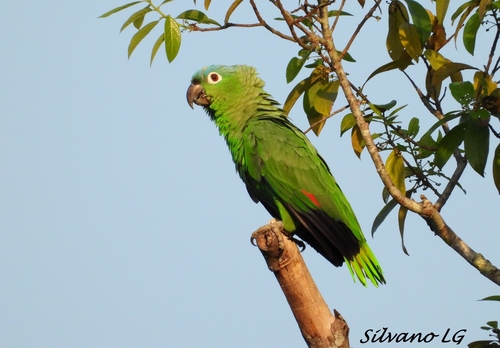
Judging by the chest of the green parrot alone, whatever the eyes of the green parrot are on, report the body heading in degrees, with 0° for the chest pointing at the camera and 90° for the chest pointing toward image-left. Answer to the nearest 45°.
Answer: approximately 90°
